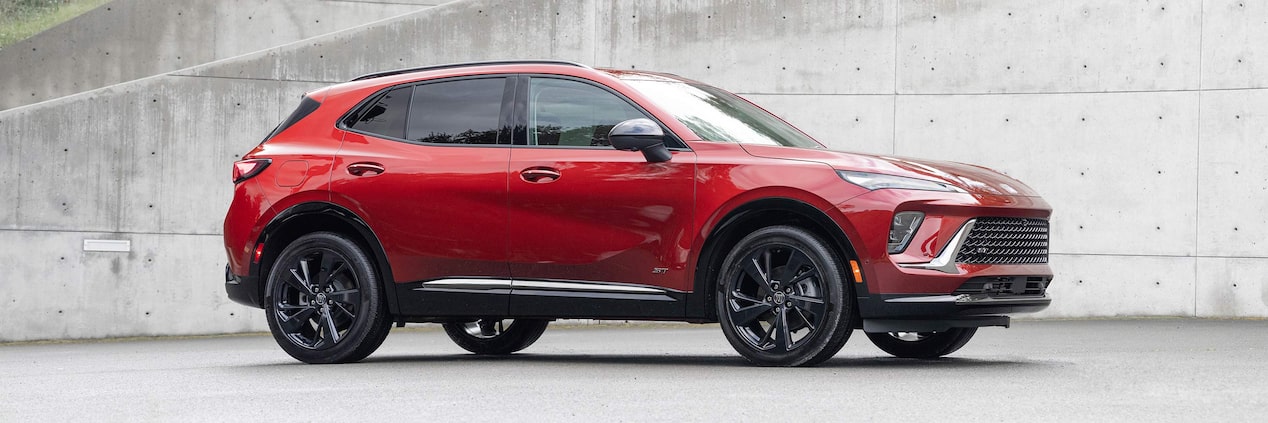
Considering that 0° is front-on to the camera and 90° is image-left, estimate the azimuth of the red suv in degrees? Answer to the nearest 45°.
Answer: approximately 315°
